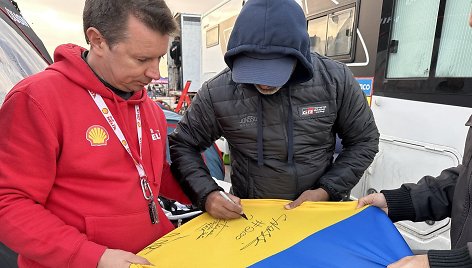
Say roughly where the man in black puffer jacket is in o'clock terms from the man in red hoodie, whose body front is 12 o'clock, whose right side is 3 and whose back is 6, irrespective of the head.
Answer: The man in black puffer jacket is roughly at 10 o'clock from the man in red hoodie.

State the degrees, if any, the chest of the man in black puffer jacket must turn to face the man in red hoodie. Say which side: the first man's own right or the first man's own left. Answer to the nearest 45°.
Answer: approximately 45° to the first man's own right

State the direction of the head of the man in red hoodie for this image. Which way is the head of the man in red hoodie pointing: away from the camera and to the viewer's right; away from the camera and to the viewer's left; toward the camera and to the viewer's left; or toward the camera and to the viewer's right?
toward the camera and to the viewer's right

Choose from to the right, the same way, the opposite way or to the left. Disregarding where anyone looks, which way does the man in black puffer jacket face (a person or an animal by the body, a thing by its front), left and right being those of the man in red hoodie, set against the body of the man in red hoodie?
to the right

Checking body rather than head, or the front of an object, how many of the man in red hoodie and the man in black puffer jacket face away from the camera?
0
